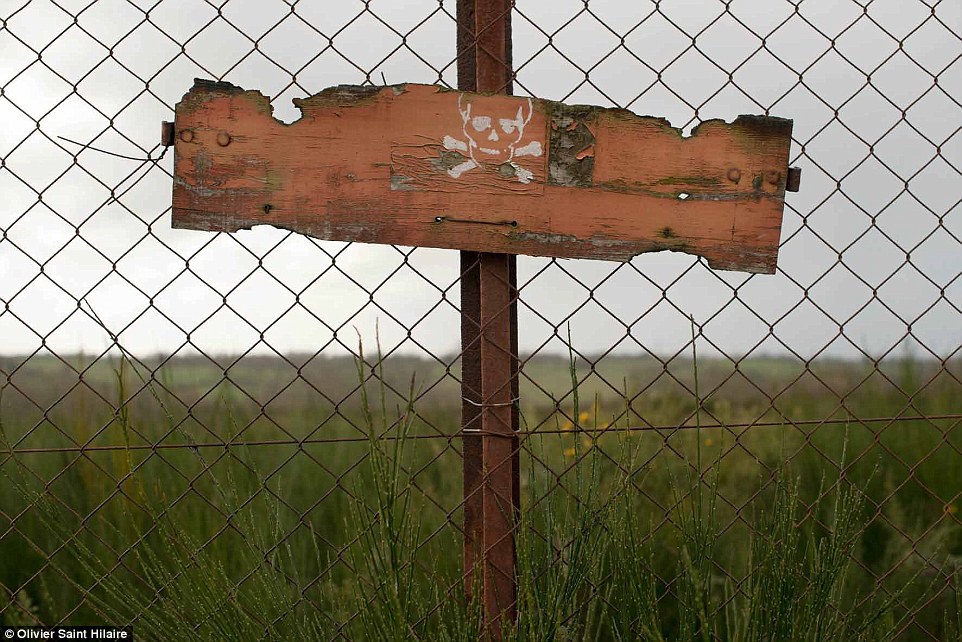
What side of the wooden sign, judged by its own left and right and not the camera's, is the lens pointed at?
front
